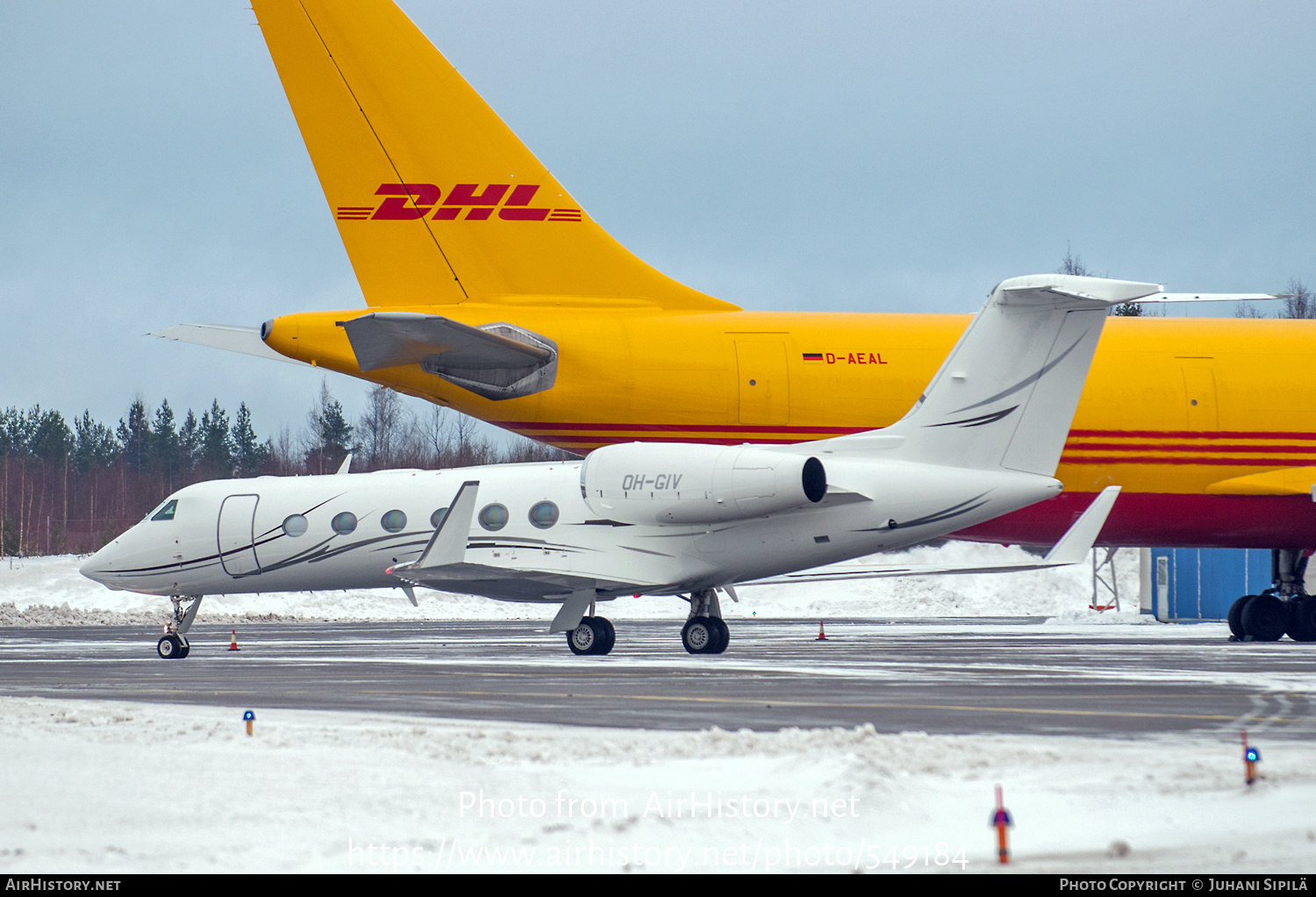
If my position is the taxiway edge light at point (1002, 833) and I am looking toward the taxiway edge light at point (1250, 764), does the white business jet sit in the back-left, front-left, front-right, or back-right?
front-left

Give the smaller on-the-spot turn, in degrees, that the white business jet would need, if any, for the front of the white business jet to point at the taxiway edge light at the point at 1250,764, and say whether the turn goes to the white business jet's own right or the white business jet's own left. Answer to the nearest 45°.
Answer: approximately 135° to the white business jet's own left

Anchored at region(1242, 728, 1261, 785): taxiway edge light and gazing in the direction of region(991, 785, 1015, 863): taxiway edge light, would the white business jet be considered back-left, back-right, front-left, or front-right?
back-right

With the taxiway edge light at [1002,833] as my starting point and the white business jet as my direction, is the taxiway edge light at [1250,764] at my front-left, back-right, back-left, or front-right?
front-right

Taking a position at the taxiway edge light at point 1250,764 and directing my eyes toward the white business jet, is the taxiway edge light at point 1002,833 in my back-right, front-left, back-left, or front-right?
back-left

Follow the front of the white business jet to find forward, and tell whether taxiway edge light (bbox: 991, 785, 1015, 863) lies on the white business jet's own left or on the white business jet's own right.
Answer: on the white business jet's own left

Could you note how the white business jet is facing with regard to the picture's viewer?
facing away from the viewer and to the left of the viewer
